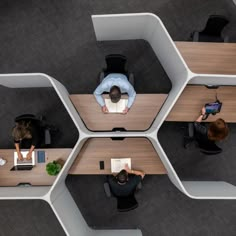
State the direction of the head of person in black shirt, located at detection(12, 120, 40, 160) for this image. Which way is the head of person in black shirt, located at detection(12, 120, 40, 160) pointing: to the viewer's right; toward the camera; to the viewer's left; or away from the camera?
toward the camera

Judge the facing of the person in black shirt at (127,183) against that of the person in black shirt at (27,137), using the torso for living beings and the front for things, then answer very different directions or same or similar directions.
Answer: very different directions

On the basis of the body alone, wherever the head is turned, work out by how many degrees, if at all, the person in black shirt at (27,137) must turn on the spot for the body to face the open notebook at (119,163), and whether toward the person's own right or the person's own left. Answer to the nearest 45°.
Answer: approximately 45° to the person's own left

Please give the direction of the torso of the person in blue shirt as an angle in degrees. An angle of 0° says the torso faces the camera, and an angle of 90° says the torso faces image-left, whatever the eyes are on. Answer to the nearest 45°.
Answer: approximately 0°

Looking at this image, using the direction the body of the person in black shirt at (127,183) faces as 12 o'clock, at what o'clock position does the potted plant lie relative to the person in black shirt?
The potted plant is roughly at 9 o'clock from the person in black shirt.

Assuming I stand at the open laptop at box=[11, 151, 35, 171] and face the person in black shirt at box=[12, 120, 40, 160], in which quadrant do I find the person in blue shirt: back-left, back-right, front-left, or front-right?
front-right

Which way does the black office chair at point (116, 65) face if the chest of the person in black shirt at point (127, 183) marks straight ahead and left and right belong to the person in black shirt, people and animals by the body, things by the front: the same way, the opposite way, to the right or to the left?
the opposite way

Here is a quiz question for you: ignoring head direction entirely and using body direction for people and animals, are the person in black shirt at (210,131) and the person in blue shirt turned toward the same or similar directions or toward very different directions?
very different directions

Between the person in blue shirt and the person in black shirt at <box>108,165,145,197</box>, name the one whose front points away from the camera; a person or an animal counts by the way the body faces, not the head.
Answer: the person in black shirt

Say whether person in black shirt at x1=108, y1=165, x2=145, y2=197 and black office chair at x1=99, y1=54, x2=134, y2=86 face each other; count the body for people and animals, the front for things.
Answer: yes

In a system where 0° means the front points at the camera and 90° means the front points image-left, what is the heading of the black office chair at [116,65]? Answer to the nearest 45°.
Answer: approximately 0°

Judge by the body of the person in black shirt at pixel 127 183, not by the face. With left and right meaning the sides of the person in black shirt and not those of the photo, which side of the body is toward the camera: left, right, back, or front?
back

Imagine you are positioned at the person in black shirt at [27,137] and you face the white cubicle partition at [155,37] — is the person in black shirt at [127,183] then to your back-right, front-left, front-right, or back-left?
front-right

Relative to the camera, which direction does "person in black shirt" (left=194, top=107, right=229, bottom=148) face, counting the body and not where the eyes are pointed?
away from the camera

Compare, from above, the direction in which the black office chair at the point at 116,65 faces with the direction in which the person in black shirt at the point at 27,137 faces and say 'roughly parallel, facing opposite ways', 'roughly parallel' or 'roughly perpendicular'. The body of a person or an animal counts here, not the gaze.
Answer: roughly parallel

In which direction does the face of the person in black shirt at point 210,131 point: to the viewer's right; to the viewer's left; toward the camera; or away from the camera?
away from the camera

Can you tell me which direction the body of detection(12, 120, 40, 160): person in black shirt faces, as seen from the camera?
toward the camera
